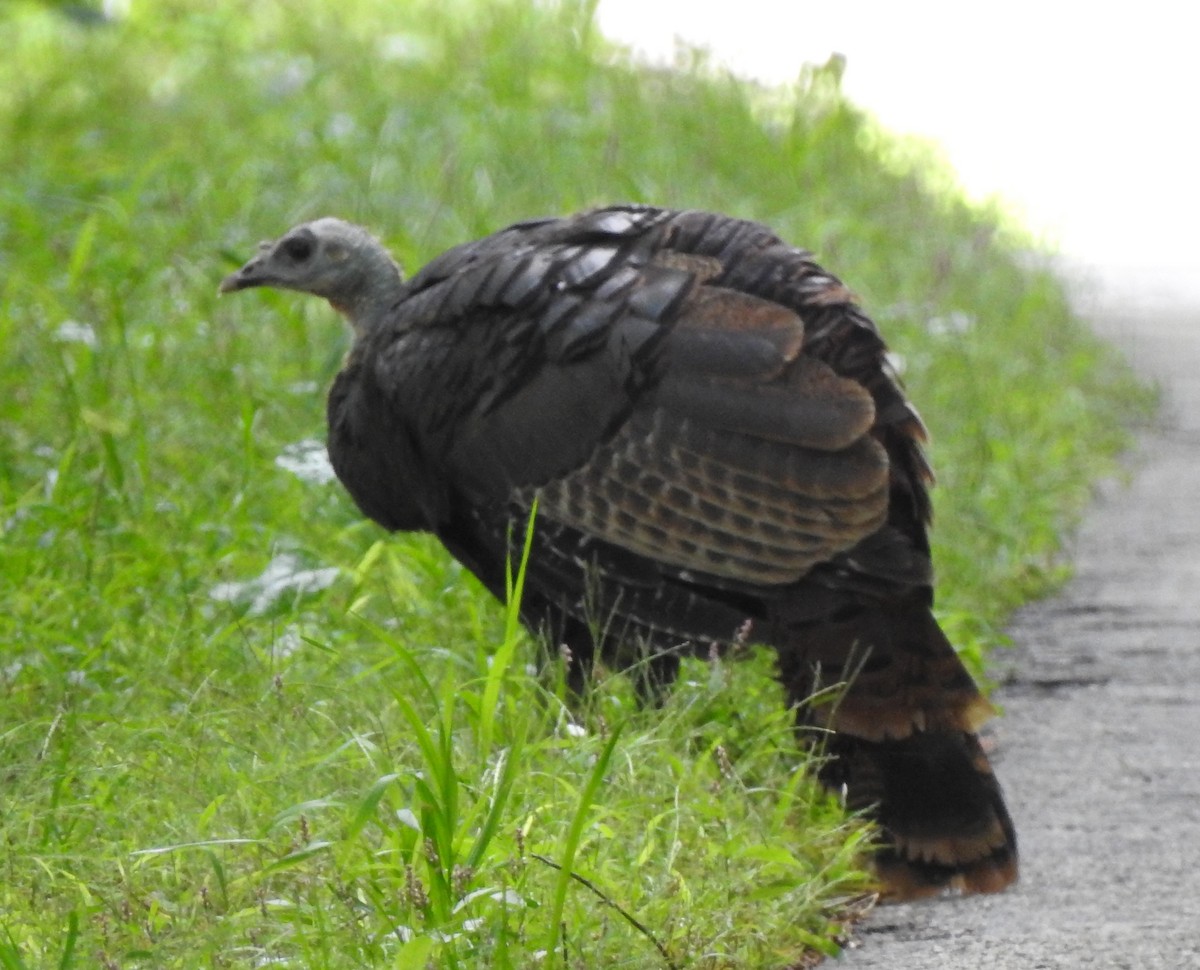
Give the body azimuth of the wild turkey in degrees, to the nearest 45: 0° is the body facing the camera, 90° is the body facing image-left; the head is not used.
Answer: approximately 90°
